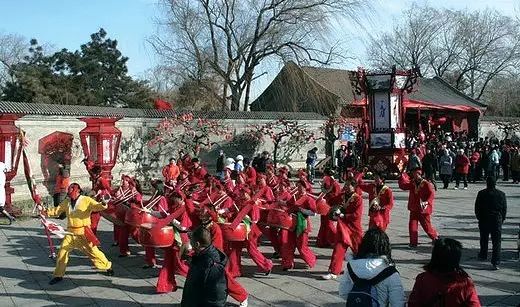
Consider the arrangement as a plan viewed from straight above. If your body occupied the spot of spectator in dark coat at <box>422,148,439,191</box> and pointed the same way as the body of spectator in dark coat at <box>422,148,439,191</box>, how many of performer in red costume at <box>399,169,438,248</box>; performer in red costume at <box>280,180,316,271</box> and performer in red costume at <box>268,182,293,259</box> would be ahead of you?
3

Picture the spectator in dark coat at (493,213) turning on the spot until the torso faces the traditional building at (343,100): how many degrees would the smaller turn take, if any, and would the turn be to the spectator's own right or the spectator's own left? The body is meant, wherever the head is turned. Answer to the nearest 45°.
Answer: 0° — they already face it

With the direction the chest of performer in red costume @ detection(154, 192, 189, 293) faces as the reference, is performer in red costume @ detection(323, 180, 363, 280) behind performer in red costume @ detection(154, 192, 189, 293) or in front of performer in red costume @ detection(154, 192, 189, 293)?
behind

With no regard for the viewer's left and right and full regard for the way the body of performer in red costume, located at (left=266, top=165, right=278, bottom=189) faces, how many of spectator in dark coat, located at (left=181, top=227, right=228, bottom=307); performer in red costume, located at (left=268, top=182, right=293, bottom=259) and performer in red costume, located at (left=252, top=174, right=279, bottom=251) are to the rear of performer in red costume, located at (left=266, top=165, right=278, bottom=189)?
0

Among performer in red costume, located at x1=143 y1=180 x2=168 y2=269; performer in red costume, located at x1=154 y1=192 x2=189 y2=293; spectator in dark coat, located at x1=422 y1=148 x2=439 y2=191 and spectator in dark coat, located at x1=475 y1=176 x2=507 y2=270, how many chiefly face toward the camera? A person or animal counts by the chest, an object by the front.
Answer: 1

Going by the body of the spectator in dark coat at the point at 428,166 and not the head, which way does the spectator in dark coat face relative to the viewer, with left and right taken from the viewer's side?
facing the viewer

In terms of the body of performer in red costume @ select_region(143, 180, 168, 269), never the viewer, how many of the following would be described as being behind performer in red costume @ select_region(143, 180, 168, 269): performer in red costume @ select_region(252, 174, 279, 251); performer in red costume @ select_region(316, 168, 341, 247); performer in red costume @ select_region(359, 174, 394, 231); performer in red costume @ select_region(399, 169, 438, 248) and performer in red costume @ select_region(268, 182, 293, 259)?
5

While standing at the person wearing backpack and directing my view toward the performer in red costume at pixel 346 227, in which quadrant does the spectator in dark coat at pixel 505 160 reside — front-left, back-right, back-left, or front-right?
front-right

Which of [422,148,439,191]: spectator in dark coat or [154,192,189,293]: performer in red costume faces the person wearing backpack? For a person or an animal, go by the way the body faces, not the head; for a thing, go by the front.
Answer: the spectator in dark coat

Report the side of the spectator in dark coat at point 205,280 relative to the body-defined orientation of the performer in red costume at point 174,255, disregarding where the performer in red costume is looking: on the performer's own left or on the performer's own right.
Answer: on the performer's own left

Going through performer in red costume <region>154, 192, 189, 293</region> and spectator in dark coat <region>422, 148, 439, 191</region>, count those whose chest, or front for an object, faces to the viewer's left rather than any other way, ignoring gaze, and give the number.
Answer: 1

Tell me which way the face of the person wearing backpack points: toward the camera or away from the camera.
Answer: away from the camera

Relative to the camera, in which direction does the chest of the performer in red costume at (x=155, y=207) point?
to the viewer's left

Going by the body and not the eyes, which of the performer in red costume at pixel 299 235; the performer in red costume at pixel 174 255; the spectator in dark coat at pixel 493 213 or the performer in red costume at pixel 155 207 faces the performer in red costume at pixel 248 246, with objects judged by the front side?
the performer in red costume at pixel 299 235

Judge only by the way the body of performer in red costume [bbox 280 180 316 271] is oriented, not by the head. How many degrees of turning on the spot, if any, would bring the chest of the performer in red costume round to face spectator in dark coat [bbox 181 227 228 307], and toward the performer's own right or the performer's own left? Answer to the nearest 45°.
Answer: approximately 45° to the performer's own left

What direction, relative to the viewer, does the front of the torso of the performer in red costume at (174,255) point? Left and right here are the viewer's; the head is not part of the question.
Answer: facing to the left of the viewer

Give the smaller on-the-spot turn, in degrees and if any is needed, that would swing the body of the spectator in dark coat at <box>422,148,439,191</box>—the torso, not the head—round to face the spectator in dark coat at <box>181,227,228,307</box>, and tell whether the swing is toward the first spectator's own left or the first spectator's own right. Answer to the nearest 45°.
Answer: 0° — they already face them

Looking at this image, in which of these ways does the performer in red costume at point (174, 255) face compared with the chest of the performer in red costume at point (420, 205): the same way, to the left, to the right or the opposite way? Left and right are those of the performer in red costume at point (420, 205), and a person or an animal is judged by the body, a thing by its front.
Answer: the same way

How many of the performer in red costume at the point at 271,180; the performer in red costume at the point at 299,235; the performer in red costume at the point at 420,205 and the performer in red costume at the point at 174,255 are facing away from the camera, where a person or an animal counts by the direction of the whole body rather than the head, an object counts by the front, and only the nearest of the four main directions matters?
0

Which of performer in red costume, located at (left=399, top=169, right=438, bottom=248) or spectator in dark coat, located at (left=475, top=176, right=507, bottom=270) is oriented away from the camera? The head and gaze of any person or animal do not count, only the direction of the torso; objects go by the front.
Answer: the spectator in dark coat
